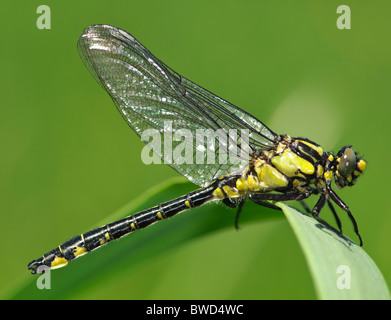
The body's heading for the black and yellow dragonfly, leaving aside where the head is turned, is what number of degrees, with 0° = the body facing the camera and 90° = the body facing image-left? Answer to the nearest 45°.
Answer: approximately 270°
